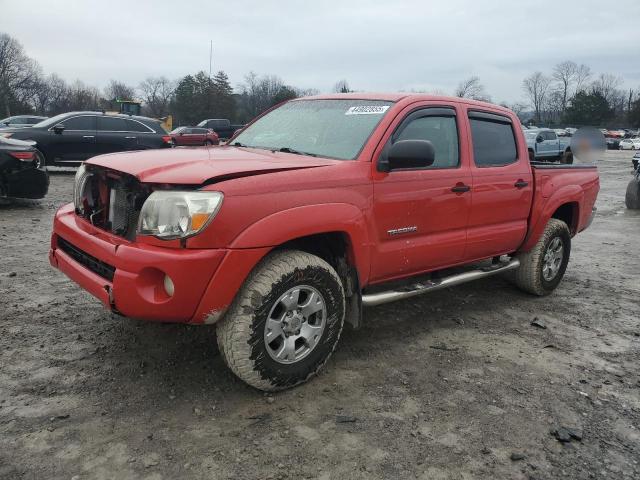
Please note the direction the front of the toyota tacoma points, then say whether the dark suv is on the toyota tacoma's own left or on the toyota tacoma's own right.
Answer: on the toyota tacoma's own right

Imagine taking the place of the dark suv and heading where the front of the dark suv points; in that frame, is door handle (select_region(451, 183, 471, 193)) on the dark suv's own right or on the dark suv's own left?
on the dark suv's own left

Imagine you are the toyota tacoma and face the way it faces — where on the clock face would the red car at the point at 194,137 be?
The red car is roughly at 4 o'clock from the toyota tacoma.

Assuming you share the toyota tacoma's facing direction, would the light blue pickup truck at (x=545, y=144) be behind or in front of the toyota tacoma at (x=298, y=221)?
behind

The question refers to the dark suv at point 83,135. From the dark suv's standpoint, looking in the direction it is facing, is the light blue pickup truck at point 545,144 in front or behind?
behind

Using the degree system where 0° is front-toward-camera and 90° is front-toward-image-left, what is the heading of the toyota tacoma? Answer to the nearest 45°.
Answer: approximately 45°

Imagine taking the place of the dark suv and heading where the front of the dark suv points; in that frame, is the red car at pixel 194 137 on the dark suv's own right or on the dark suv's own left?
on the dark suv's own right

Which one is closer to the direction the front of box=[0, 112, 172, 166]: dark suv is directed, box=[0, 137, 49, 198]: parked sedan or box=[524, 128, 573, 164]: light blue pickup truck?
the parked sedan

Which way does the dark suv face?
to the viewer's left

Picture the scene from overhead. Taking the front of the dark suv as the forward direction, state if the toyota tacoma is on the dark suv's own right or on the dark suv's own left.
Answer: on the dark suv's own left

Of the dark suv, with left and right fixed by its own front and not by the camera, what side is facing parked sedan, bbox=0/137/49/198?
left
